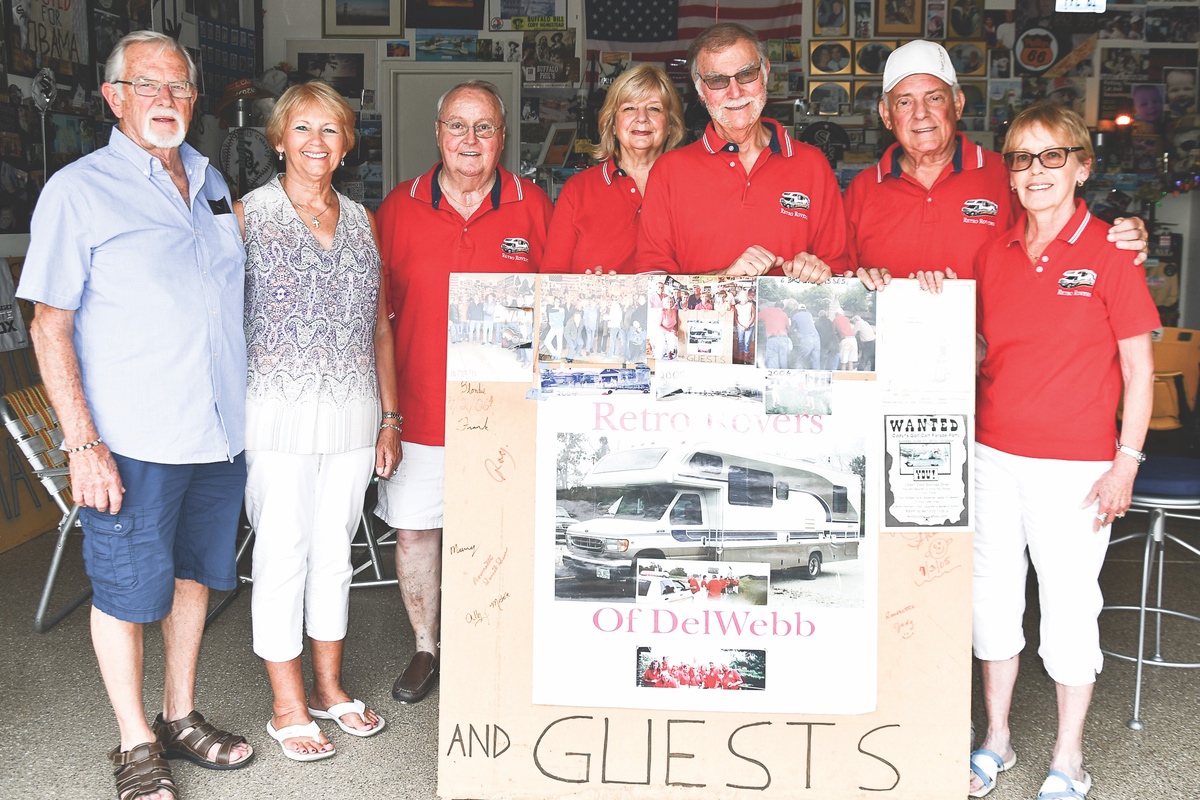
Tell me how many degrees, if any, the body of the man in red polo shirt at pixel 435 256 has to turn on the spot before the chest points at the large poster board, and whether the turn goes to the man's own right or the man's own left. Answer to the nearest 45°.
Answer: approximately 45° to the man's own left

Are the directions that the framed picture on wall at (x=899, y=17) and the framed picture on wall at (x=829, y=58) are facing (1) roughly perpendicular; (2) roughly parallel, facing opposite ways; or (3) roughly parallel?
roughly parallel

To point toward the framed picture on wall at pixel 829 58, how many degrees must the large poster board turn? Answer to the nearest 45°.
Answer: approximately 180°

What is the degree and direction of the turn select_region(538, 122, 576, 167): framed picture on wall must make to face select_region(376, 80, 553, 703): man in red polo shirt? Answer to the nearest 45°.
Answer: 0° — it already faces them

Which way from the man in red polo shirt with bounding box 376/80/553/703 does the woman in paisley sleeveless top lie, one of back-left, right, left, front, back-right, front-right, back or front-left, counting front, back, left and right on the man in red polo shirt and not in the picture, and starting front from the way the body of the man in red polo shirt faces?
front-right

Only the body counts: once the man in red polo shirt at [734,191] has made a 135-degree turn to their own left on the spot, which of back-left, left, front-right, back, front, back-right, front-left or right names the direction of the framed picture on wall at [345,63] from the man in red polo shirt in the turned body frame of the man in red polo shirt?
left

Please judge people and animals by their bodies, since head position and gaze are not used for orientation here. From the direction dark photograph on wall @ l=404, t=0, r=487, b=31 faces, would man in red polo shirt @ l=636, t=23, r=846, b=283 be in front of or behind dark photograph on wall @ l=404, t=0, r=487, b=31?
in front

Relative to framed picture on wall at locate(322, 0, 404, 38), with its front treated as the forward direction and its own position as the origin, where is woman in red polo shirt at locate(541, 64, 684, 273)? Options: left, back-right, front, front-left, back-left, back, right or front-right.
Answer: front

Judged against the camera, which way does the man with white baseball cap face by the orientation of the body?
toward the camera

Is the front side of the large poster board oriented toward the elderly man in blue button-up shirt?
no

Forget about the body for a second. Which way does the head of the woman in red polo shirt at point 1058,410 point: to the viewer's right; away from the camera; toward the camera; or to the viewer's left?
toward the camera

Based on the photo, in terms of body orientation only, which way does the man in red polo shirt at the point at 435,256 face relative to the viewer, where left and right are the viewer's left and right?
facing the viewer

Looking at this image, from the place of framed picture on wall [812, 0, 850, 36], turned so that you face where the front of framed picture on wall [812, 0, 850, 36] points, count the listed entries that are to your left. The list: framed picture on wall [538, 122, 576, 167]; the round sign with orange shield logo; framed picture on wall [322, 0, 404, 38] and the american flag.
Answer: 1

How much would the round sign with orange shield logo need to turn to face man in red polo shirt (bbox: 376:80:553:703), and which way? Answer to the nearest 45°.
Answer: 0° — it already faces them

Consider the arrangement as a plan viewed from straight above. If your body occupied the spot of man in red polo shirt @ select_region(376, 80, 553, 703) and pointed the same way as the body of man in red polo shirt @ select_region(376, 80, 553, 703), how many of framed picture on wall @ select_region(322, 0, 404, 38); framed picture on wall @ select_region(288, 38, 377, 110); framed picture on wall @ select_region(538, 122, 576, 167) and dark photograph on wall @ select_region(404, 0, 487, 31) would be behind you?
4

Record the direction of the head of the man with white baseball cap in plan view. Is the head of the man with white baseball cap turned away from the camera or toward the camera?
toward the camera

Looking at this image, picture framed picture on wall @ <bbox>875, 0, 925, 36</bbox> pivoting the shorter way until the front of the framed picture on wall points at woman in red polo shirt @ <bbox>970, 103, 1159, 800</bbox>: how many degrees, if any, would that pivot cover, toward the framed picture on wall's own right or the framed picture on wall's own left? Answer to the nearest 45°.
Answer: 0° — it already faces them

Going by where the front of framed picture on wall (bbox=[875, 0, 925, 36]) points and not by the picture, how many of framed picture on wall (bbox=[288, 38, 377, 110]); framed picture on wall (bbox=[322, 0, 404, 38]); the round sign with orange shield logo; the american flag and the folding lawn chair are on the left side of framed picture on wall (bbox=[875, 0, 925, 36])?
1

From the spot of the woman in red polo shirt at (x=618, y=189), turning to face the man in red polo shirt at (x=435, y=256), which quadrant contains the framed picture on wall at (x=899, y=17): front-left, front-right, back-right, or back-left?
back-right

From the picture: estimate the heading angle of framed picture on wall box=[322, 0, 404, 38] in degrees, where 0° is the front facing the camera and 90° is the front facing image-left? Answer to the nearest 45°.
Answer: approximately 0°

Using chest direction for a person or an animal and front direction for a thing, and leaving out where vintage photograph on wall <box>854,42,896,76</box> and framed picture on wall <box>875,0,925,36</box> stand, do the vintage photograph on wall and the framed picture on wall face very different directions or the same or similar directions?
same or similar directions

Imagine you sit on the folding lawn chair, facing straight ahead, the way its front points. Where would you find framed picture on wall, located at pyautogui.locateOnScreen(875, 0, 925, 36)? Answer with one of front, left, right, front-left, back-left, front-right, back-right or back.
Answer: front-left

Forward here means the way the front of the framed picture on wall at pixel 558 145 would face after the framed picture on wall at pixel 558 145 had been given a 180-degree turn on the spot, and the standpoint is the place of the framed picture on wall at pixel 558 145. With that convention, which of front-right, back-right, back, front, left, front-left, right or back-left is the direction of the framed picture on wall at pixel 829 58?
right
